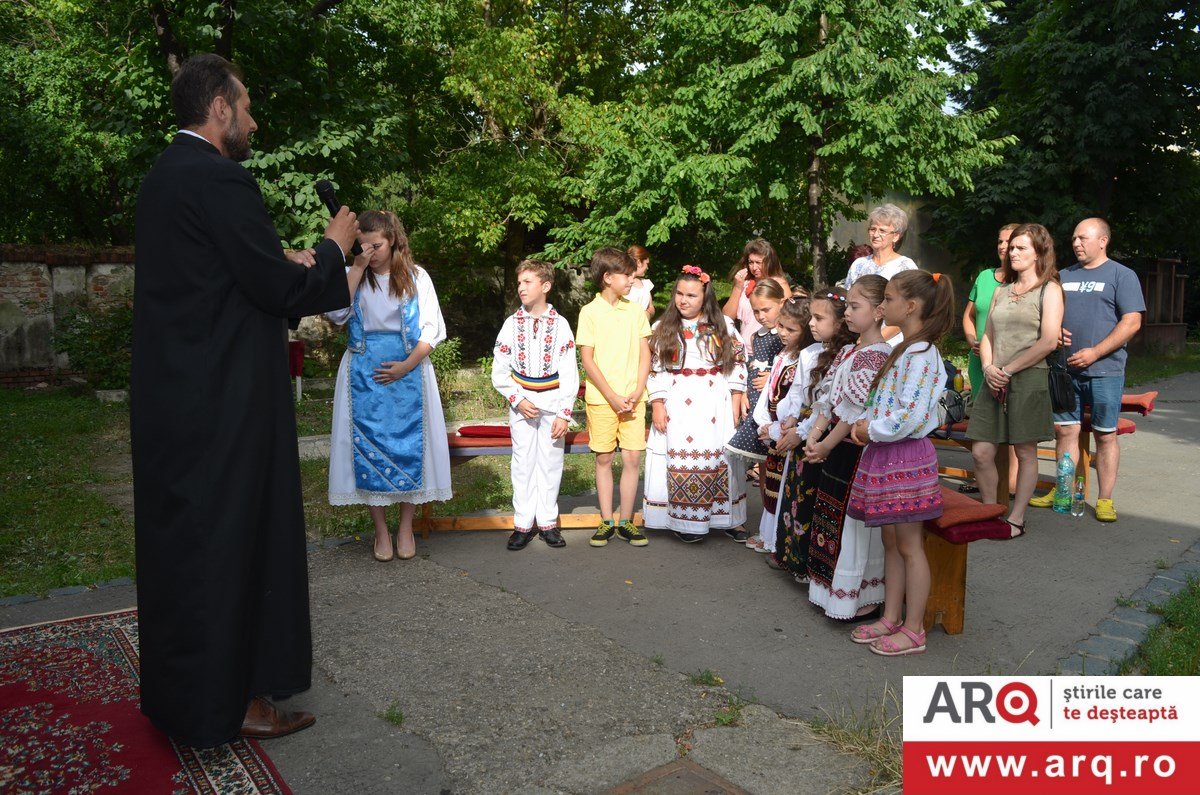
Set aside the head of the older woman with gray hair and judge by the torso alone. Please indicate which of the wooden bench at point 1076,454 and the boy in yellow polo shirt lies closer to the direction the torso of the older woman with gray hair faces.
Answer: the boy in yellow polo shirt

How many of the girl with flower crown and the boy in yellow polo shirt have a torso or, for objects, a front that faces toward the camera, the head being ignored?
2

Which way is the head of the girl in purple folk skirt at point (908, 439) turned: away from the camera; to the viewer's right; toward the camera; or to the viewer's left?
to the viewer's left

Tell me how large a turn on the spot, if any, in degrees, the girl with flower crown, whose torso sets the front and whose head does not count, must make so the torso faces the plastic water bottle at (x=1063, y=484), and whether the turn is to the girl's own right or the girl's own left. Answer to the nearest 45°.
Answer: approximately 90° to the girl's own left

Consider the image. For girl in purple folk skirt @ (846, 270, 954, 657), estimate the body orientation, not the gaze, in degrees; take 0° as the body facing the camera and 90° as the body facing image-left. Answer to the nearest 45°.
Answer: approximately 90°

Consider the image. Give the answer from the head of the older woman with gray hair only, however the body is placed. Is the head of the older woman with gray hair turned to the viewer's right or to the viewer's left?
to the viewer's left

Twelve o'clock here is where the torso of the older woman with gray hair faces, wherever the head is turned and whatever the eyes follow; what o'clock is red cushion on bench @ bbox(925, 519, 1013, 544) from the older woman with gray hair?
The red cushion on bench is roughly at 10 o'clock from the older woman with gray hair.

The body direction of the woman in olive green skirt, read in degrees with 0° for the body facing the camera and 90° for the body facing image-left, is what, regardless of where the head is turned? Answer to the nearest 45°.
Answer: approximately 45°

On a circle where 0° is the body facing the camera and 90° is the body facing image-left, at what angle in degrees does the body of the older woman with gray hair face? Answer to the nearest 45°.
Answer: approximately 45°

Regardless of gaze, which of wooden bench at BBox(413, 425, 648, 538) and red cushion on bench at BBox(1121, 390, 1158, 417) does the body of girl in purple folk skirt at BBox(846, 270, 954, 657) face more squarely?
the wooden bench
